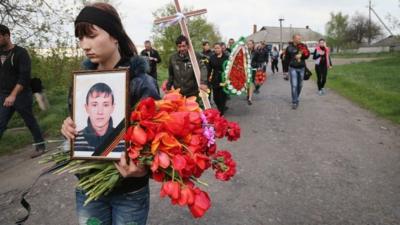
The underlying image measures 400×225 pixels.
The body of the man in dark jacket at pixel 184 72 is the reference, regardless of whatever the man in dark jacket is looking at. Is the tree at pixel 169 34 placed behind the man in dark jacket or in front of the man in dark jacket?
behind

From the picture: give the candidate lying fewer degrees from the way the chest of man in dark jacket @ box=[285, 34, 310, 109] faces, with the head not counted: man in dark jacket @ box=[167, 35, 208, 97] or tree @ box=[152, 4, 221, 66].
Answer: the man in dark jacket

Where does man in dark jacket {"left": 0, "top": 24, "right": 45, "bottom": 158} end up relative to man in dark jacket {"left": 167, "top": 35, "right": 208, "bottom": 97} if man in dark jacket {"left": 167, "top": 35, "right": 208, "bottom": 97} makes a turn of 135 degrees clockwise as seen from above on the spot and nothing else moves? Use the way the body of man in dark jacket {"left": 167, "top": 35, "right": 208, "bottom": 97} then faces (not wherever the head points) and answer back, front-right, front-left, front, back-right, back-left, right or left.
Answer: left

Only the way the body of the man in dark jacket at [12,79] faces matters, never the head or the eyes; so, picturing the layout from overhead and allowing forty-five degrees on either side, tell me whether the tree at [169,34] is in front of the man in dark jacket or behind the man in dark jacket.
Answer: behind

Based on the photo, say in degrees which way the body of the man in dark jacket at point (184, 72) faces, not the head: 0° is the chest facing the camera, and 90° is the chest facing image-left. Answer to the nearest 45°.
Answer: approximately 0°

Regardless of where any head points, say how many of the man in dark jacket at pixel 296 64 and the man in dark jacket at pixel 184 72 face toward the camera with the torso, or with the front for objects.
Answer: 2
